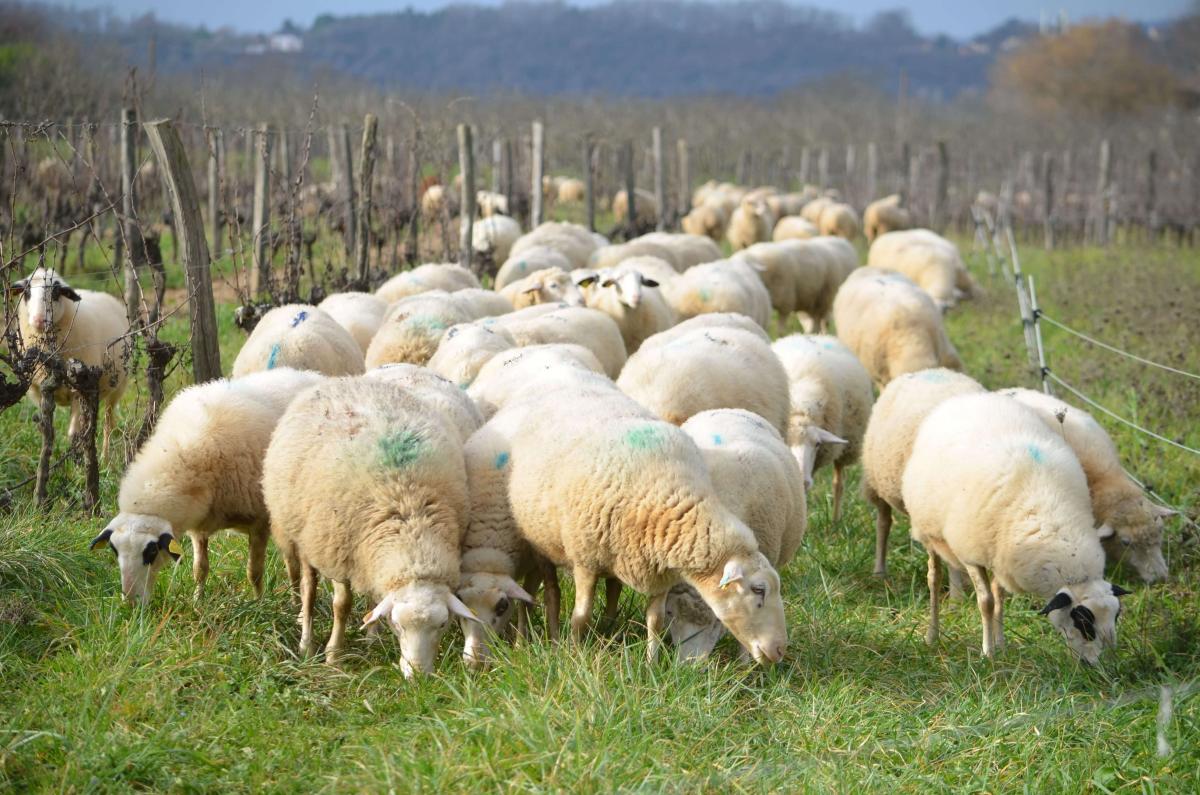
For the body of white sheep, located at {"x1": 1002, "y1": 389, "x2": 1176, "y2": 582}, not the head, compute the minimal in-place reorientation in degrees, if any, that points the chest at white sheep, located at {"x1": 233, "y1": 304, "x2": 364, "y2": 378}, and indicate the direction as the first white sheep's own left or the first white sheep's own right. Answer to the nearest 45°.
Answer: approximately 135° to the first white sheep's own right

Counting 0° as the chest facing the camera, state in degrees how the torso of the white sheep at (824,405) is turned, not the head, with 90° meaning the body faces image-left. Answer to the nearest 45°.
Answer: approximately 0°

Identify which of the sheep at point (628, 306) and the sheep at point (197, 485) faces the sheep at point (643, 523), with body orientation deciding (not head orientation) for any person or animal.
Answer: the sheep at point (628, 306)

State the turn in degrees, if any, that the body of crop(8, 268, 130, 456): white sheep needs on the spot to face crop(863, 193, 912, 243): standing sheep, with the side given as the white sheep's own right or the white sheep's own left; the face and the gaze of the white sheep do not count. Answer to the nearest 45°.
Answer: approximately 180°

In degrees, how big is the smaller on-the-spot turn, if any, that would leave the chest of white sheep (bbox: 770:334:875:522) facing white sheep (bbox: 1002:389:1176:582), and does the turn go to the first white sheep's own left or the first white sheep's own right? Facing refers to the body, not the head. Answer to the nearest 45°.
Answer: approximately 45° to the first white sheep's own left

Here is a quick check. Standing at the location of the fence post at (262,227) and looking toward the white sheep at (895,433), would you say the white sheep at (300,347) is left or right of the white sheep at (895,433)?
right

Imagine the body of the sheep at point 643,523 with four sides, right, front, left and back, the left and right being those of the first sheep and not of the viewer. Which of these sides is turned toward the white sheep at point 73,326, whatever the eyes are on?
back

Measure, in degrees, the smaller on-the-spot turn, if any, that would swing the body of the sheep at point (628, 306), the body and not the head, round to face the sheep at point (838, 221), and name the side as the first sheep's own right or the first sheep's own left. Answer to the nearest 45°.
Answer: approximately 180°

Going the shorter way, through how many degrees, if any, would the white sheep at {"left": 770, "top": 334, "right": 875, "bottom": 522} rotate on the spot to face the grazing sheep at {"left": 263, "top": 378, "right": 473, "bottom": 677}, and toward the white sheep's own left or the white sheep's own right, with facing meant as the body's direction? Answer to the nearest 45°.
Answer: approximately 45° to the white sheep's own right

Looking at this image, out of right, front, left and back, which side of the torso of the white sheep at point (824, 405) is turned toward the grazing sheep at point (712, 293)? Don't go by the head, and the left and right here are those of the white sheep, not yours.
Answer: back

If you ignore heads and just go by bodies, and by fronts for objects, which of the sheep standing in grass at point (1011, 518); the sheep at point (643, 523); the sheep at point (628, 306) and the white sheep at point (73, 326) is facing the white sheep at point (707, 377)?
the sheep at point (628, 306)

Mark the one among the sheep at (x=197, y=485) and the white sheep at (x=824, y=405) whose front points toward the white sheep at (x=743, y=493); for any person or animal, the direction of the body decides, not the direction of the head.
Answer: the white sheep at (x=824, y=405)

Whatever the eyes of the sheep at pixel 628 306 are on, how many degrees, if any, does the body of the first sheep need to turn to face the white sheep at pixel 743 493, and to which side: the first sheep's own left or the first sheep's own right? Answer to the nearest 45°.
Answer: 0° — it already faces it

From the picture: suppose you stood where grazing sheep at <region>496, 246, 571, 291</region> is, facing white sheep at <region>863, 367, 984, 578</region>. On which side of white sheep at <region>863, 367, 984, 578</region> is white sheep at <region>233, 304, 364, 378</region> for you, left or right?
right

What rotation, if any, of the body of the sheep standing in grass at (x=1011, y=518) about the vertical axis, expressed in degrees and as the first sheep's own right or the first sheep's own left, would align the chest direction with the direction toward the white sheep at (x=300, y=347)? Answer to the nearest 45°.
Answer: approximately 135° to the first sheep's own right
